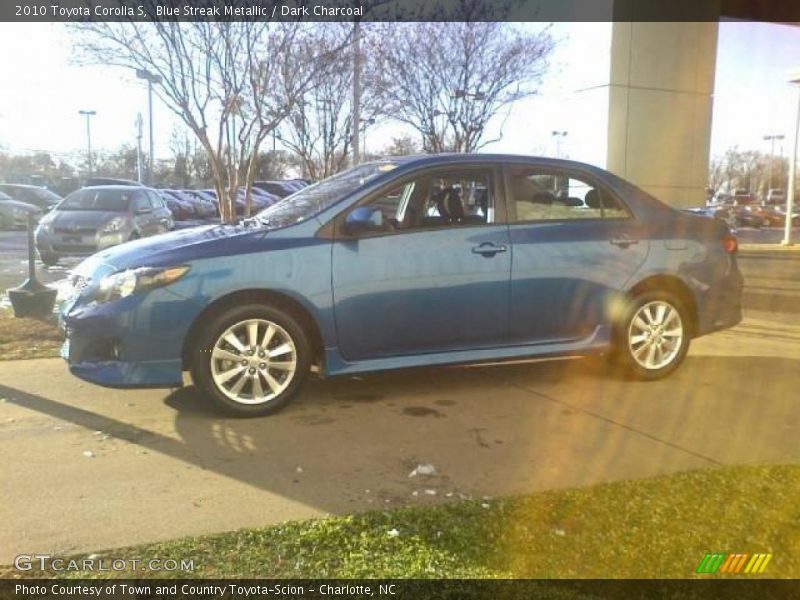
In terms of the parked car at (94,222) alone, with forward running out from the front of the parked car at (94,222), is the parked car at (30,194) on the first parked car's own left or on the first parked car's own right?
on the first parked car's own right

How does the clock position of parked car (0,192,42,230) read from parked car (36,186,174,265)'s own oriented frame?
parked car (0,192,42,230) is roughly at 4 o'clock from parked car (36,186,174,265).

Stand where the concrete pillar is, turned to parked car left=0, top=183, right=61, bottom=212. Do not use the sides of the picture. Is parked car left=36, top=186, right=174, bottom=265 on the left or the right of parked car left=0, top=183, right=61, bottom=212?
left

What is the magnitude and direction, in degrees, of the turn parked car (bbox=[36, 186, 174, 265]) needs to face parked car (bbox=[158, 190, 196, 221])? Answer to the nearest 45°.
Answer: approximately 135° to its right

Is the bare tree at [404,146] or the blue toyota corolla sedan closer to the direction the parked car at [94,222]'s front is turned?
the blue toyota corolla sedan

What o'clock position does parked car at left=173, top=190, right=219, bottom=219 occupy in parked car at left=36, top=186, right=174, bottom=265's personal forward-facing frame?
parked car at left=173, top=190, right=219, bottom=219 is roughly at 5 o'clock from parked car at left=36, top=186, right=174, bottom=265.

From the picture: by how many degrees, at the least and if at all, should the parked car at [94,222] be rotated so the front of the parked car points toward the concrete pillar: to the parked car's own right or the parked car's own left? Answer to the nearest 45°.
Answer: approximately 90° to the parked car's own left
